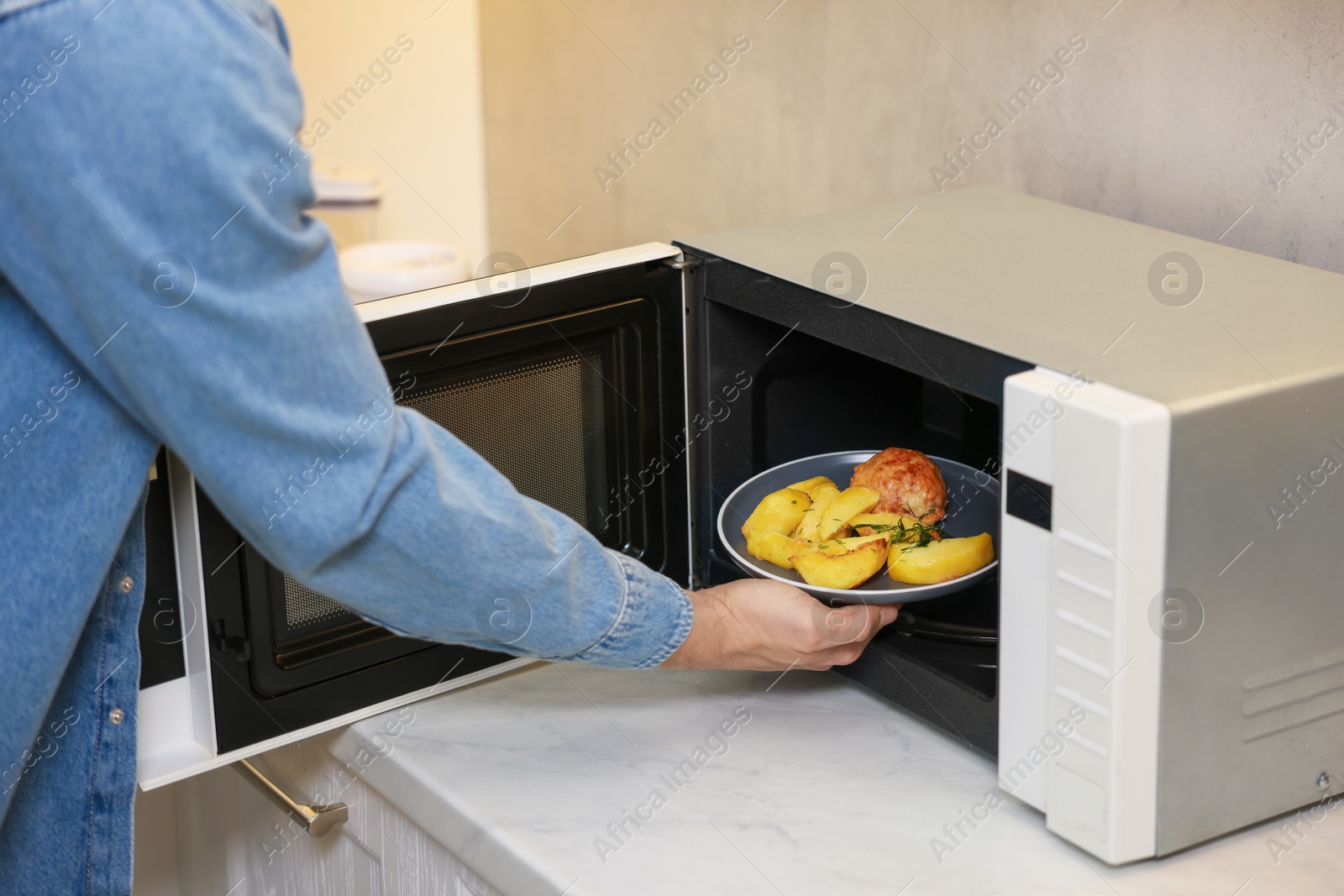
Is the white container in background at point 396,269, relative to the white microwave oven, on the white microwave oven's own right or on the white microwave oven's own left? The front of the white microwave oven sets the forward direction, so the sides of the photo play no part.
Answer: on the white microwave oven's own right

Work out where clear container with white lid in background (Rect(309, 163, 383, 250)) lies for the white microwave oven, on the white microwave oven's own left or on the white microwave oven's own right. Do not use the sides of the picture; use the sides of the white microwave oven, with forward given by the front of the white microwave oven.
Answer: on the white microwave oven's own right

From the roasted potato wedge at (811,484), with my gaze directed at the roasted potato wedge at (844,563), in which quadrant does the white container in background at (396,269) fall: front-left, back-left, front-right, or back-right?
back-right

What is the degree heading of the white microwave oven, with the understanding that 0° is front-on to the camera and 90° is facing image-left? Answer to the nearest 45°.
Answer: approximately 45°
